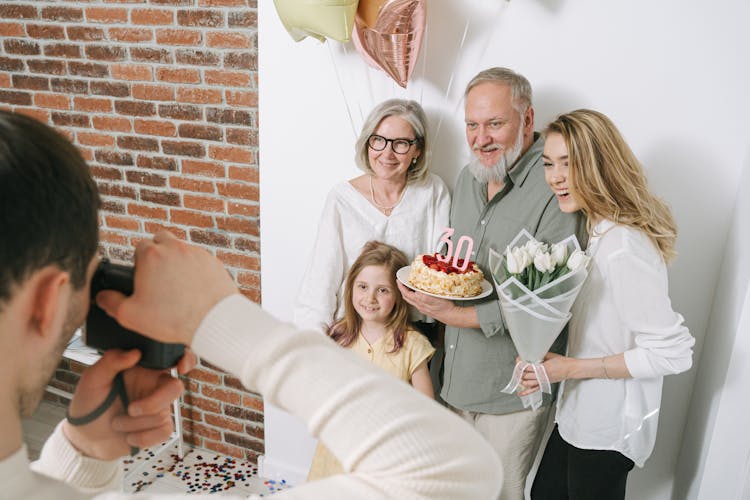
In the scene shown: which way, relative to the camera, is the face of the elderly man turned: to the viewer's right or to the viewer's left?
to the viewer's left

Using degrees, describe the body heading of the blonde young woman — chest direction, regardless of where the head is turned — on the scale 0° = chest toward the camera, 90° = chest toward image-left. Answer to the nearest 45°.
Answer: approximately 90°

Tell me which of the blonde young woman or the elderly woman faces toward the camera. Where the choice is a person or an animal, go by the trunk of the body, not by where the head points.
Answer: the elderly woman

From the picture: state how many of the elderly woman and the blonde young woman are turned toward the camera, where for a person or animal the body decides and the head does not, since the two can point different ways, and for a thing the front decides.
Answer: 1

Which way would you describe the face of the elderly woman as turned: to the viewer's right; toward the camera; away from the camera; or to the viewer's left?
toward the camera

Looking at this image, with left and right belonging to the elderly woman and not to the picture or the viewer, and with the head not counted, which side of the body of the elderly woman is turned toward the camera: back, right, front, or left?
front

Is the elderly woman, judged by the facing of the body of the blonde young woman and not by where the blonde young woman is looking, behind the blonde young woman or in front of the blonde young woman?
in front

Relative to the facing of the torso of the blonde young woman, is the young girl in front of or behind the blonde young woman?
in front

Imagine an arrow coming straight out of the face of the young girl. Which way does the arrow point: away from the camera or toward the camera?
toward the camera

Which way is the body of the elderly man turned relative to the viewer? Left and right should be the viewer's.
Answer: facing the viewer and to the left of the viewer
